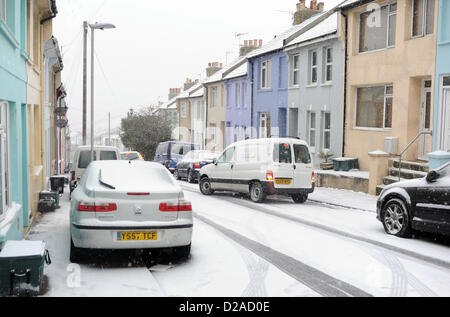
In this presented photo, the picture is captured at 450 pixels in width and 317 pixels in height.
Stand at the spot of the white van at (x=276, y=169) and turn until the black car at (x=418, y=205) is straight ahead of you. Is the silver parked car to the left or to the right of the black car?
right

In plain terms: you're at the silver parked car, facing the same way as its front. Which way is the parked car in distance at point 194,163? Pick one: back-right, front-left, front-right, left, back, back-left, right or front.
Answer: front

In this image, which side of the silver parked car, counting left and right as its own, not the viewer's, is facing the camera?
back

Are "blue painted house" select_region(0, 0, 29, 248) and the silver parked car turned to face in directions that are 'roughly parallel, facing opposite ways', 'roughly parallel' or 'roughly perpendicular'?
roughly perpendicular

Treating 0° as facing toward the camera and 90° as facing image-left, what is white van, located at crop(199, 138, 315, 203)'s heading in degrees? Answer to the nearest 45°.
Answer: approximately 135°

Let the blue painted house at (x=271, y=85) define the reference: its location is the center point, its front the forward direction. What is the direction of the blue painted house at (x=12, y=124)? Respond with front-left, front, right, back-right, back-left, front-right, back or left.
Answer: front-left

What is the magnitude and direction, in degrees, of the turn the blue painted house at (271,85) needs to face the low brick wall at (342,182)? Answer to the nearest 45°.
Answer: approximately 45° to its left

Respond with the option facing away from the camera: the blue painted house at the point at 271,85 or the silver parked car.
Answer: the silver parked car

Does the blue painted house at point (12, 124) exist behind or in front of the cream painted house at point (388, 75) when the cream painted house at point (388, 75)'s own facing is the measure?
in front

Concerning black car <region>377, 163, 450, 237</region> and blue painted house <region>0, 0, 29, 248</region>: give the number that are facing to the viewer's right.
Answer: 1

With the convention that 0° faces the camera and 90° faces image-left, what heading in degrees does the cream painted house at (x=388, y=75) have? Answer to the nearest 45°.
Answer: approximately 45°

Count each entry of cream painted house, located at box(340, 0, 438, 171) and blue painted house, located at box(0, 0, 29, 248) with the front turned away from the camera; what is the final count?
0

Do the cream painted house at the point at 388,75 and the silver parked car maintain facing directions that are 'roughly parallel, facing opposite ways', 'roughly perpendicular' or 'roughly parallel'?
roughly perpendicular

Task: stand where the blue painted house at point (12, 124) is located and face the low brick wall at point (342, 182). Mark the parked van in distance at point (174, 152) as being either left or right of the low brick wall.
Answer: left

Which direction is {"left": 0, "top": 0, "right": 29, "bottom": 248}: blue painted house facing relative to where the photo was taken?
to the viewer's right

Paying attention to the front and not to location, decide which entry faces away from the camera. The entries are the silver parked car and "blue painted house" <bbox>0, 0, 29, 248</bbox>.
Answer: the silver parked car

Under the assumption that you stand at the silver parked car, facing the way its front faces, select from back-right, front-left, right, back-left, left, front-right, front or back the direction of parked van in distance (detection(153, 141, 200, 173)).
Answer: front
